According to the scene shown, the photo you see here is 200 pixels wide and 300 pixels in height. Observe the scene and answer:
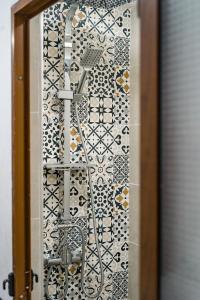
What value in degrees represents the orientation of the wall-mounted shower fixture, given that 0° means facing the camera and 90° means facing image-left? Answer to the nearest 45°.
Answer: approximately 0°

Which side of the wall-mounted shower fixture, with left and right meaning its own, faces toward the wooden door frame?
front
